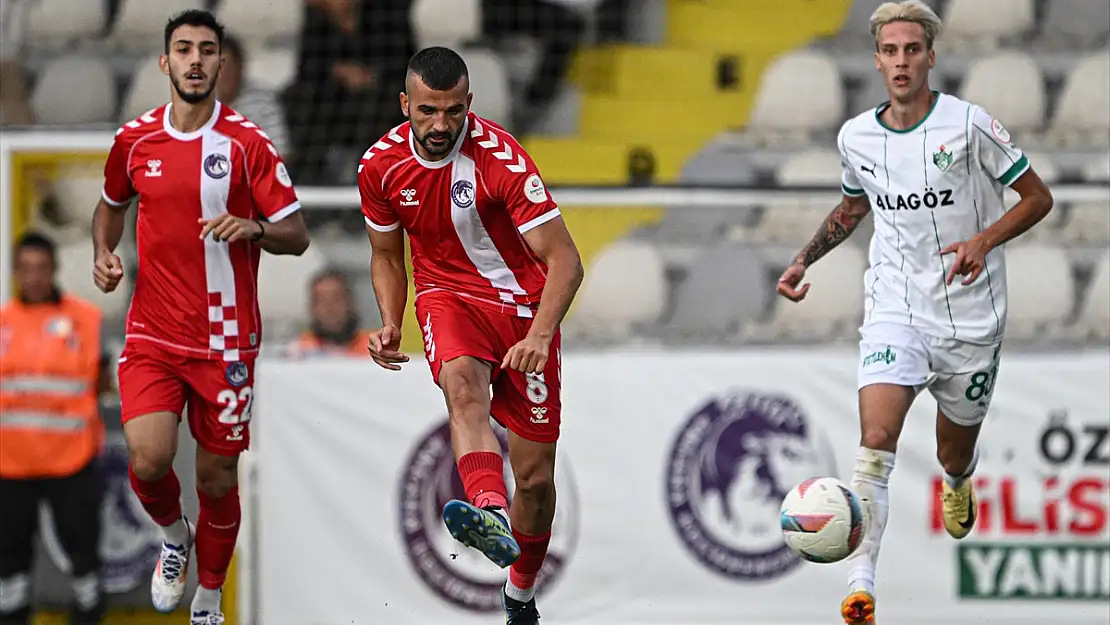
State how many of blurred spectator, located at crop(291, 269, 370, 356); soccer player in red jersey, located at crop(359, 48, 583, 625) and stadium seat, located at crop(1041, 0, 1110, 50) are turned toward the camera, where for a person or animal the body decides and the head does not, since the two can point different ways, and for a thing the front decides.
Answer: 3

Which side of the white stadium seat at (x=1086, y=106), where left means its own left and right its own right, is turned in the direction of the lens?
front

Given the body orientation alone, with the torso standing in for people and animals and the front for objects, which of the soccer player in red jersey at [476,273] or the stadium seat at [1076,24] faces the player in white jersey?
the stadium seat

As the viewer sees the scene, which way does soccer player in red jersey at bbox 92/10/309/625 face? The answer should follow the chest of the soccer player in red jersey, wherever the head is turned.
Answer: toward the camera

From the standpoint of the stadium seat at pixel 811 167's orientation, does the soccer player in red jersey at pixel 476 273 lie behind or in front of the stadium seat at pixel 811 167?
in front

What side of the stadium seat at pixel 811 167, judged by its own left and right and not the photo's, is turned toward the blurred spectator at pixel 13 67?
right

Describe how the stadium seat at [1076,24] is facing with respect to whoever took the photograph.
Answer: facing the viewer

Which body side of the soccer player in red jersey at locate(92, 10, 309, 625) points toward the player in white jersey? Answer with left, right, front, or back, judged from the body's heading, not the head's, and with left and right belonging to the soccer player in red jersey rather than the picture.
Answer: left

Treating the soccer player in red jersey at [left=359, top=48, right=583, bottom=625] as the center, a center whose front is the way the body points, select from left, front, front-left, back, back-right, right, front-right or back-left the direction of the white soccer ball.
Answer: left

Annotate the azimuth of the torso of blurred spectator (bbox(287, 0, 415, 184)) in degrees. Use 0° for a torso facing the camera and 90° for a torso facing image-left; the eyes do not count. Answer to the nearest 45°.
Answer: approximately 0°

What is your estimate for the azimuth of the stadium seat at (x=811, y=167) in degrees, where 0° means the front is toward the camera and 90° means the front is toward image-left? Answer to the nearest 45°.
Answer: approximately 0°

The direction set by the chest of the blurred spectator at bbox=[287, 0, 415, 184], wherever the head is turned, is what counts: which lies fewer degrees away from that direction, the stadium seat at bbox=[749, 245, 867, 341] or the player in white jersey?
the player in white jersey

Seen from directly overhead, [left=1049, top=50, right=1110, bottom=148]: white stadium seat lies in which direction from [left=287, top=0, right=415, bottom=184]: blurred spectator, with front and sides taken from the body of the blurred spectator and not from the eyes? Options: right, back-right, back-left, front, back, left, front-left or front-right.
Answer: left
